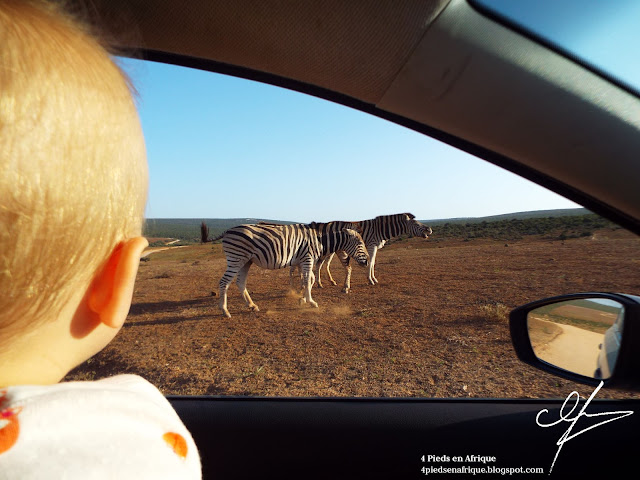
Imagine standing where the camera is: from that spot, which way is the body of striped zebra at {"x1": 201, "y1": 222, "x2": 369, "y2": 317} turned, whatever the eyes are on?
to the viewer's right
